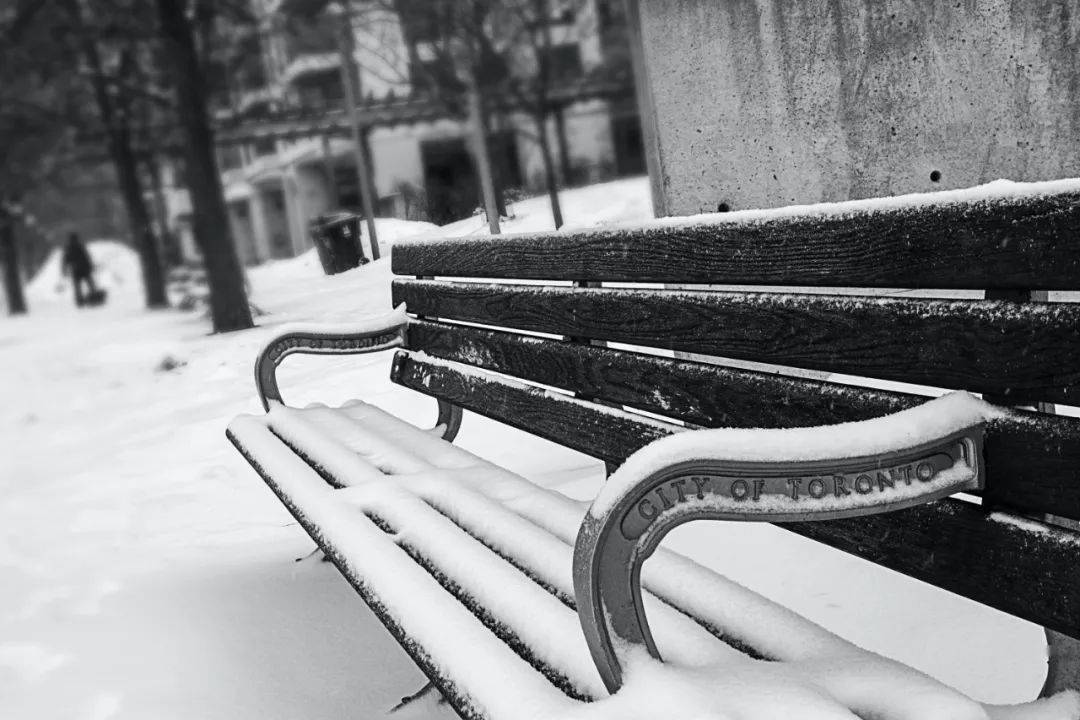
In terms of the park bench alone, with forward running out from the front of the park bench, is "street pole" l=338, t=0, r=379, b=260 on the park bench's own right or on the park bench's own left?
on the park bench's own right

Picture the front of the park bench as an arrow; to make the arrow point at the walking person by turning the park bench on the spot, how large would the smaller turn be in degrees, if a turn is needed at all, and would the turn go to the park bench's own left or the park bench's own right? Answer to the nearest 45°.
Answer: approximately 90° to the park bench's own right

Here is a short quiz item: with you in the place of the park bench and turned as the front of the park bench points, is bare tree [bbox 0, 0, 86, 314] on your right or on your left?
on your right

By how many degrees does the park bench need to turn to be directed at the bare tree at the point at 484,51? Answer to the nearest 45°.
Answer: approximately 135° to its right

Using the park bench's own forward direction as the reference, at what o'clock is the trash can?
The trash can is roughly at 4 o'clock from the park bench.

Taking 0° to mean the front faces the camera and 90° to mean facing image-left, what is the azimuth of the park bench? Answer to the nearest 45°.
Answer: approximately 45°

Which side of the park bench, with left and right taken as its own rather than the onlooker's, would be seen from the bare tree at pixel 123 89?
right
